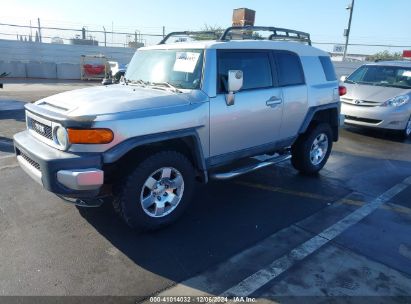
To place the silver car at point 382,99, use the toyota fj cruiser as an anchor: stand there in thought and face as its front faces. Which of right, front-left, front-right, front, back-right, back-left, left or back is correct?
back

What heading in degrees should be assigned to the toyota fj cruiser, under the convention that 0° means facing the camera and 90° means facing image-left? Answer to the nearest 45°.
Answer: approximately 45°
